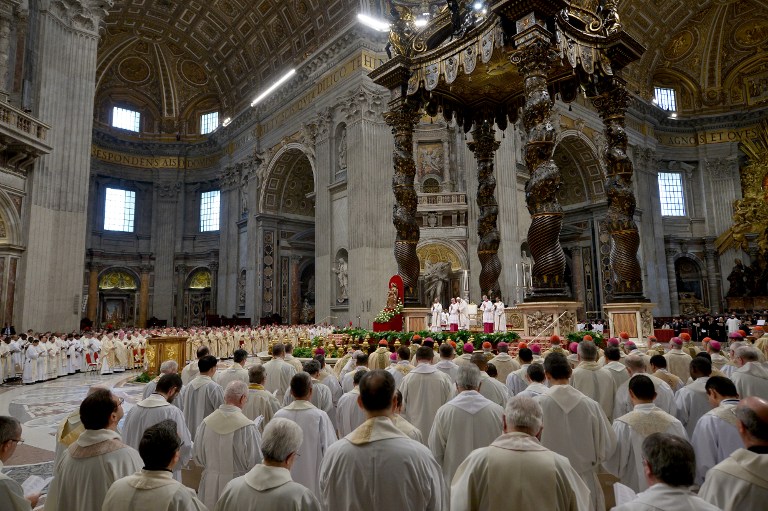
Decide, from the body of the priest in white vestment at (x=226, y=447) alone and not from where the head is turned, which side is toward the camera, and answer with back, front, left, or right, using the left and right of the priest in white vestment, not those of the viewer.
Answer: back

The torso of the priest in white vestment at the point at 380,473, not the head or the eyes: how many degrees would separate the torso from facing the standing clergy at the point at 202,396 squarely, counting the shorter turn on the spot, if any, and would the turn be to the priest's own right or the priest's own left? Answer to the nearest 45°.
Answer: approximately 45° to the priest's own left

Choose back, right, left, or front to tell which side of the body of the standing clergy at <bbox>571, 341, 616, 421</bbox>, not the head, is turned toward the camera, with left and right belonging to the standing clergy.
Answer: back

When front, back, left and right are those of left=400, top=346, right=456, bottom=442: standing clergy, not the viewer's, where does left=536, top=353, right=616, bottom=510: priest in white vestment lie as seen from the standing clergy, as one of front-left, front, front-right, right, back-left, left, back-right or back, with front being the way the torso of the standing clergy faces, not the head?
back-right

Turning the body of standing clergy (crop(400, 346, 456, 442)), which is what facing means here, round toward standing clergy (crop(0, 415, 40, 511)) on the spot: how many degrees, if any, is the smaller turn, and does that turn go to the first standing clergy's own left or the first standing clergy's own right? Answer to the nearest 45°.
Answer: approximately 135° to the first standing clergy's own left

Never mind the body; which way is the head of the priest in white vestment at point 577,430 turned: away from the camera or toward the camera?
away from the camera

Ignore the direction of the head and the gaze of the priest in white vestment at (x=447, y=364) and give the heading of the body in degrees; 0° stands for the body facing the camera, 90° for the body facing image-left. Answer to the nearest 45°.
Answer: approximately 180°

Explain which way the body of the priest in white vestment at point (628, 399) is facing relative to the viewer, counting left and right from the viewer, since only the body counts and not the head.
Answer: facing away from the viewer

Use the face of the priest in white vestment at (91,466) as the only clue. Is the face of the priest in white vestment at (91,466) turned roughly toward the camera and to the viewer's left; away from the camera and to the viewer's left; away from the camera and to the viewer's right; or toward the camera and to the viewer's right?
away from the camera and to the viewer's right

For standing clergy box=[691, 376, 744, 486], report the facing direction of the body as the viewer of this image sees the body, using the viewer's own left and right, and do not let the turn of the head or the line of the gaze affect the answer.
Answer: facing away from the viewer and to the left of the viewer

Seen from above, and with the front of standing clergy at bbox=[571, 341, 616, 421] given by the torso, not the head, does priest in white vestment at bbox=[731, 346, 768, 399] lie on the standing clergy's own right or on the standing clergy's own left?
on the standing clergy's own right

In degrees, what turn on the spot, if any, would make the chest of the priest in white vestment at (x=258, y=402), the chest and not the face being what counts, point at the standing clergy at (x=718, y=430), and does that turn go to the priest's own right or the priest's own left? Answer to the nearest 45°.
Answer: approximately 90° to the priest's own right

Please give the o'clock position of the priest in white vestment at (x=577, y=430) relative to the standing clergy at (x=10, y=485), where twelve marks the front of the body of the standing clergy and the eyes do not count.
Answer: The priest in white vestment is roughly at 2 o'clock from the standing clergy.

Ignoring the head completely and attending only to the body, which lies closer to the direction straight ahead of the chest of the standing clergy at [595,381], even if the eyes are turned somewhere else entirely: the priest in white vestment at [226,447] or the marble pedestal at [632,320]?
the marble pedestal

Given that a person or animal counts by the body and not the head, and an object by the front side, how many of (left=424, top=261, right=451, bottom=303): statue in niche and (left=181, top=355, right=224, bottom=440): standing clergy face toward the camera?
1

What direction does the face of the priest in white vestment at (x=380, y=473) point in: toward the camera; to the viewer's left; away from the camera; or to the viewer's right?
away from the camera
